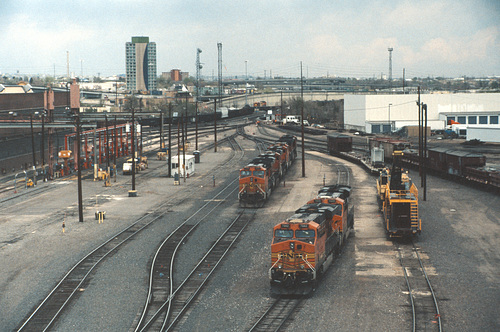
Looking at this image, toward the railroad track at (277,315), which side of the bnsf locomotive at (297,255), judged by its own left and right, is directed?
front

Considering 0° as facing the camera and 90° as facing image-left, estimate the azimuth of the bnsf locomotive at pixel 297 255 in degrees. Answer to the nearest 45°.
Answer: approximately 0°

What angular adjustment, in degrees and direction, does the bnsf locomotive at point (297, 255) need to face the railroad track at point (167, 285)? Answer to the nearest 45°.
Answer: approximately 90° to its right

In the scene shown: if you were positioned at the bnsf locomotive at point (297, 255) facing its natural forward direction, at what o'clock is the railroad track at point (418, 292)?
The railroad track is roughly at 9 o'clock from the bnsf locomotive.

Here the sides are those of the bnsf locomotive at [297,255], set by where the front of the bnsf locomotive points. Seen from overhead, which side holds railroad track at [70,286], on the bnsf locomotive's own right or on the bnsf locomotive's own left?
on the bnsf locomotive's own right
